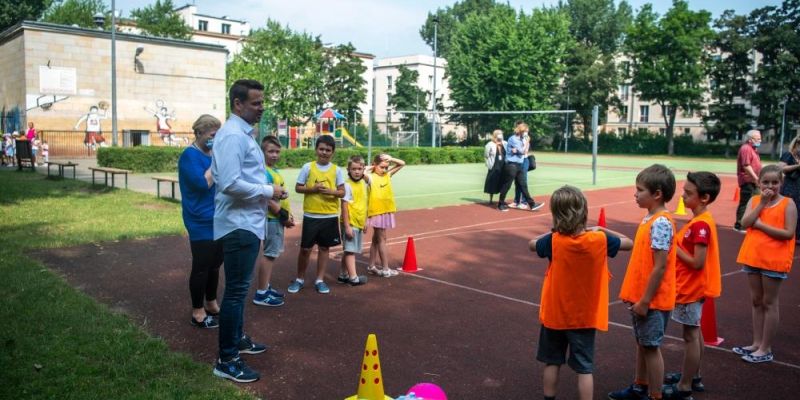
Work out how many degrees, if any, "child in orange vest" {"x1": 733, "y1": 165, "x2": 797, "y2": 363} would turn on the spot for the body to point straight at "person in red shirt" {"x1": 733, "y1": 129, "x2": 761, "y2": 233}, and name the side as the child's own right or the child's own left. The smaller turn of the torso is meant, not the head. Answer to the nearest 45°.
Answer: approximately 135° to the child's own right

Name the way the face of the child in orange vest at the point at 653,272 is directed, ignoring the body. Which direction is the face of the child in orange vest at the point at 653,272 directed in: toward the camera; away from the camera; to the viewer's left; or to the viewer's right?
to the viewer's left

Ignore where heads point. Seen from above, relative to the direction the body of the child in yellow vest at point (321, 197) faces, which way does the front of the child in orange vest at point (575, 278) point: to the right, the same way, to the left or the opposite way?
the opposite way

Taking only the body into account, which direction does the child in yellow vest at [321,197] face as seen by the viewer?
toward the camera

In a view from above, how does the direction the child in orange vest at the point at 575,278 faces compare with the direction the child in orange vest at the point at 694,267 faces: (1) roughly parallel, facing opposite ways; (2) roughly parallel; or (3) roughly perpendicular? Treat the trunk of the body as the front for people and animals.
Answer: roughly perpendicular

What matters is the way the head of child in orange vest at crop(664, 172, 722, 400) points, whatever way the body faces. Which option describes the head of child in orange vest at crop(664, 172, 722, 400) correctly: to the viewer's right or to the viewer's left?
to the viewer's left

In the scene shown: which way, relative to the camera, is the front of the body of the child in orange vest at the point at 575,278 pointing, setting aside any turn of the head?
away from the camera

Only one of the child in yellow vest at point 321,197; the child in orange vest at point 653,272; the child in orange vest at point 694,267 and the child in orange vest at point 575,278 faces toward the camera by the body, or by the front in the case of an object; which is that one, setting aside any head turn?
the child in yellow vest

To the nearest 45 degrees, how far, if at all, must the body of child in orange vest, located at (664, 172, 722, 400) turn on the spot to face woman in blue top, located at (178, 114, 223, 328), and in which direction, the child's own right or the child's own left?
0° — they already face them

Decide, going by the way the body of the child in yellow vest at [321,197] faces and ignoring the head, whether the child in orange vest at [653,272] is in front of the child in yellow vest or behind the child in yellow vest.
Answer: in front

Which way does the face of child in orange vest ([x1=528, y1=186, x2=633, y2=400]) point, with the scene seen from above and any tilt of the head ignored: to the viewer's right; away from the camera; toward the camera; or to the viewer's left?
away from the camera

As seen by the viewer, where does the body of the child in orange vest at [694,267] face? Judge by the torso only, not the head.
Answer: to the viewer's left

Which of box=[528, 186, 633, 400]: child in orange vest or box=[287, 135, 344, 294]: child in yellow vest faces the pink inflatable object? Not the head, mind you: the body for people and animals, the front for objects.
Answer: the child in yellow vest

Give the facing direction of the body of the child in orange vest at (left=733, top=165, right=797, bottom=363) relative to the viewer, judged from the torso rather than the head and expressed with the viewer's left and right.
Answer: facing the viewer and to the left of the viewer

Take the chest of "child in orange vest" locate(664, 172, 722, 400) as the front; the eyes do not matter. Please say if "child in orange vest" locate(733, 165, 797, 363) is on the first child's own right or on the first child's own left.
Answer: on the first child's own right
